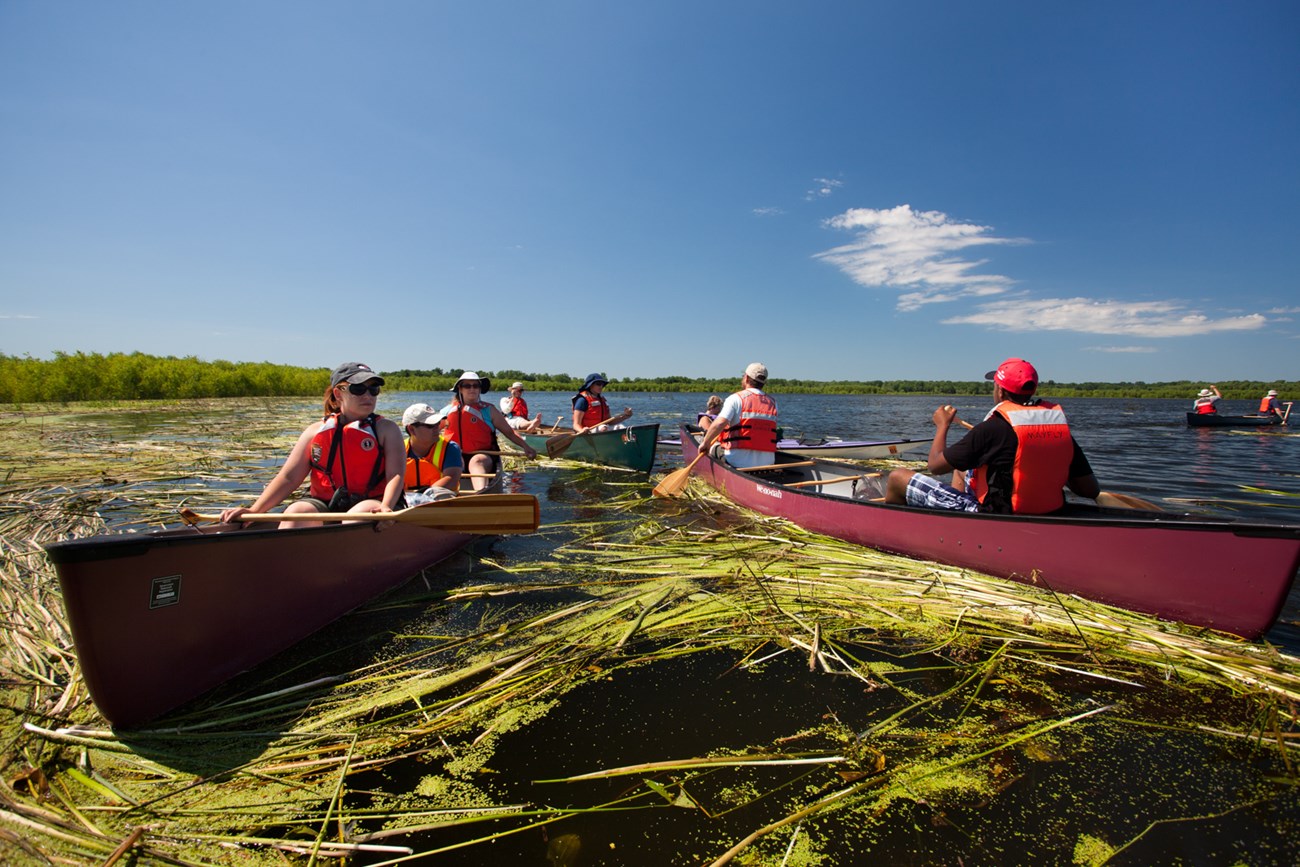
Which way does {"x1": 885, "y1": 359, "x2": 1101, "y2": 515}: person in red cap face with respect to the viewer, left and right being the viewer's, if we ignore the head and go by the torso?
facing away from the viewer and to the left of the viewer

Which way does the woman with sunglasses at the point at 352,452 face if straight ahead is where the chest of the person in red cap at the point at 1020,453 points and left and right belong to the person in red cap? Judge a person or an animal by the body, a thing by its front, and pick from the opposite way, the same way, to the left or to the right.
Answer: the opposite way

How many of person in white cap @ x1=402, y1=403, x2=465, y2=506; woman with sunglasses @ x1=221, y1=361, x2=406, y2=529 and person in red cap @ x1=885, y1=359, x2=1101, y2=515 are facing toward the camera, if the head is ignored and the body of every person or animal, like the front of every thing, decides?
2

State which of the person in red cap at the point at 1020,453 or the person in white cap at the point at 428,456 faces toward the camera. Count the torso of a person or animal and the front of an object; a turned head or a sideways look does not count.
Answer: the person in white cap at the point at 428,456

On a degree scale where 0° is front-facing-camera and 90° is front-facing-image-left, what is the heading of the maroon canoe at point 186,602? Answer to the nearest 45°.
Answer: approximately 45°

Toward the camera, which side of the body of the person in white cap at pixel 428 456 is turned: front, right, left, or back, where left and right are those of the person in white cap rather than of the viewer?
front

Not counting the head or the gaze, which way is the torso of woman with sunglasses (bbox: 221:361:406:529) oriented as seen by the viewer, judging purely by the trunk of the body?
toward the camera

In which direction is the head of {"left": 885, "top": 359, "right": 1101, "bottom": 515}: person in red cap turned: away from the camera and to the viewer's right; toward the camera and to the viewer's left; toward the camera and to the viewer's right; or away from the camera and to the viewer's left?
away from the camera and to the viewer's left

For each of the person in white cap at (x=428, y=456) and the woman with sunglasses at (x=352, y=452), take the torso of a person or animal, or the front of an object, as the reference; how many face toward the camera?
2

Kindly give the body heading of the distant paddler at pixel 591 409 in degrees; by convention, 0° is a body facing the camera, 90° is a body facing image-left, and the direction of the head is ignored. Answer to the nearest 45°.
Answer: approximately 315°

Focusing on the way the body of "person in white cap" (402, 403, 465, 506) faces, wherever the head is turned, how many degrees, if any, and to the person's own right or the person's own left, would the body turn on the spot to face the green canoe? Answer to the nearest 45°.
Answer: approximately 135° to the person's own left

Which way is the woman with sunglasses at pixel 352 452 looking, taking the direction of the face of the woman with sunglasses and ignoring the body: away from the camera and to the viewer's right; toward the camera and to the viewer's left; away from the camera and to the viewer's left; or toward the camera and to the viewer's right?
toward the camera and to the viewer's right

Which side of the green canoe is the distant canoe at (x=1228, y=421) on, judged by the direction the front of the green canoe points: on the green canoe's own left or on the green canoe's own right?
on the green canoe's own left

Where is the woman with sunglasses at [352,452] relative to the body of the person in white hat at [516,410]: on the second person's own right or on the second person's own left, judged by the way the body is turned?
on the second person's own right
